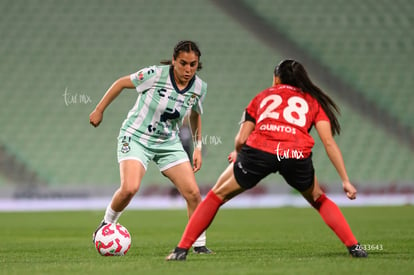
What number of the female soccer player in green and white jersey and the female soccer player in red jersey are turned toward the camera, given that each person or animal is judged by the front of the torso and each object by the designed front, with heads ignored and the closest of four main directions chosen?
1

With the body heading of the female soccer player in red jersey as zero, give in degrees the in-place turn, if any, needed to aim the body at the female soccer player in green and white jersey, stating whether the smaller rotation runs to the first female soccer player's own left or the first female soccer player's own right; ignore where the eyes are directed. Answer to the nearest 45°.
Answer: approximately 45° to the first female soccer player's own left

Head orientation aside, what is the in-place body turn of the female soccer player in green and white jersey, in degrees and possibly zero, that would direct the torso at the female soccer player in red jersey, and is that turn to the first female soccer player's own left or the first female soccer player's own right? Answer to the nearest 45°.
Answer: approximately 45° to the first female soccer player's own left

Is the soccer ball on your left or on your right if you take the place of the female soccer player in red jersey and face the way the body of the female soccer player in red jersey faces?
on your left

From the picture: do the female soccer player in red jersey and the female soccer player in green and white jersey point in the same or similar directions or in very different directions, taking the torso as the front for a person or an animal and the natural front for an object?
very different directions

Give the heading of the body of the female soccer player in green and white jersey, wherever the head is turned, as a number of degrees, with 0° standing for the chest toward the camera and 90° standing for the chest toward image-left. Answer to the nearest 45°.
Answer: approximately 0°

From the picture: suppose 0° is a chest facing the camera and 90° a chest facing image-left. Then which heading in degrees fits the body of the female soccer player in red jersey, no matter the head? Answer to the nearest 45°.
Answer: approximately 180°

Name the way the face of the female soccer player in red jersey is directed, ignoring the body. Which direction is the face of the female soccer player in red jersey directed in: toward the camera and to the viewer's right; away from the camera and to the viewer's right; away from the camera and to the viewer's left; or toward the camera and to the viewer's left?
away from the camera and to the viewer's left
